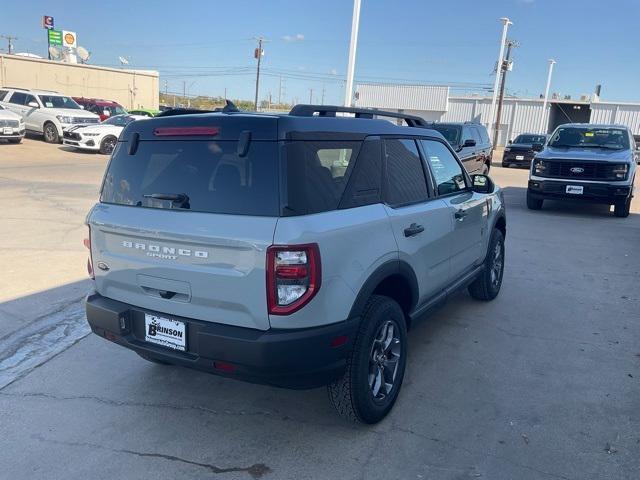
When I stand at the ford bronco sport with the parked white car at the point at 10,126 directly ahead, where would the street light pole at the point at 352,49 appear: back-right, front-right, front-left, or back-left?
front-right

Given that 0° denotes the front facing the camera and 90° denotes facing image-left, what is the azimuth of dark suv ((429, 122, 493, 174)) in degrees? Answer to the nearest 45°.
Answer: approximately 45°

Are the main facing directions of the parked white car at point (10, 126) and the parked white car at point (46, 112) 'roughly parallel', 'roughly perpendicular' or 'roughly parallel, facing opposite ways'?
roughly parallel

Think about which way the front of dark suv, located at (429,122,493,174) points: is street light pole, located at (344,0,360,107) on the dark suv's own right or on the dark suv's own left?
on the dark suv's own right

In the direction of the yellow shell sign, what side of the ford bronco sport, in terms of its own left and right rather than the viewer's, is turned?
left

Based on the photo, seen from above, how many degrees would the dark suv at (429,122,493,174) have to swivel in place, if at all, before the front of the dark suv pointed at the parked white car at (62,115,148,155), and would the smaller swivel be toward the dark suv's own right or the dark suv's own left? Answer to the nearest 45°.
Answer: approximately 45° to the dark suv's own right

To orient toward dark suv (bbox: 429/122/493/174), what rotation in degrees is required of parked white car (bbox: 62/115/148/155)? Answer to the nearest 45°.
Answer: approximately 90° to its left

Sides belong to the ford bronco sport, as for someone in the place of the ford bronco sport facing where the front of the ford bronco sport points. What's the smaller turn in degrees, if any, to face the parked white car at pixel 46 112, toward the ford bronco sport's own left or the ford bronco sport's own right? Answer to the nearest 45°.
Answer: approximately 90° to the ford bronco sport's own left

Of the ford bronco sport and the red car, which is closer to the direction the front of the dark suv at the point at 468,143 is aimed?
the ford bronco sport

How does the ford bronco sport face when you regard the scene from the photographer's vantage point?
facing away from the viewer and to the right of the viewer

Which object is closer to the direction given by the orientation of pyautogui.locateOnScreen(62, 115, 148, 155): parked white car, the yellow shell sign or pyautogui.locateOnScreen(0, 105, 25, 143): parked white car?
the parked white car

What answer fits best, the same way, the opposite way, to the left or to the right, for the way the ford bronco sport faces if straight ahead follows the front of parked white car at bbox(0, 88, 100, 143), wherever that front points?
to the left

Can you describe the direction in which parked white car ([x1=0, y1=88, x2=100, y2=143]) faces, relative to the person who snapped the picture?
facing the viewer and to the right of the viewer

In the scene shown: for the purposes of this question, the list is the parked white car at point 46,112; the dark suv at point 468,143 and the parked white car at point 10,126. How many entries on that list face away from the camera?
0
